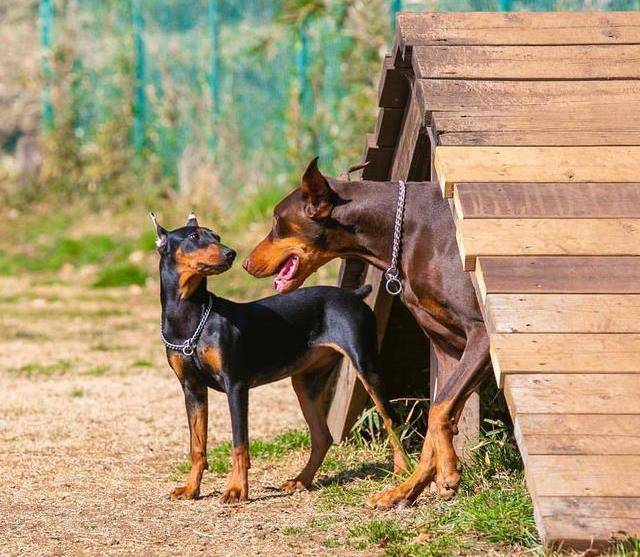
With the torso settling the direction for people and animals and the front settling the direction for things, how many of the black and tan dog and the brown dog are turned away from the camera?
0

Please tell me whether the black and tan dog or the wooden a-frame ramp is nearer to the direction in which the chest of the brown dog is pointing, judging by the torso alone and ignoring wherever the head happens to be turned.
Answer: the black and tan dog

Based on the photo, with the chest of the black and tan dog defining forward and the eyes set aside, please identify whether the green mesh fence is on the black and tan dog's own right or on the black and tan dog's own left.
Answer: on the black and tan dog's own right

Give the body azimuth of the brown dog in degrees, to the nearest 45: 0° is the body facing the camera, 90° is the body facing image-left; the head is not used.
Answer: approximately 90°

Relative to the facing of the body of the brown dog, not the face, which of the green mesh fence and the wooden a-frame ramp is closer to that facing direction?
the green mesh fence

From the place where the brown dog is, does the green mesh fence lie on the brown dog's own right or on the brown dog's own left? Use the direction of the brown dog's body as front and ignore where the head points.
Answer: on the brown dog's own right

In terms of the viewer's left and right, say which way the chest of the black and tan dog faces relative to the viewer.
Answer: facing the viewer and to the left of the viewer
